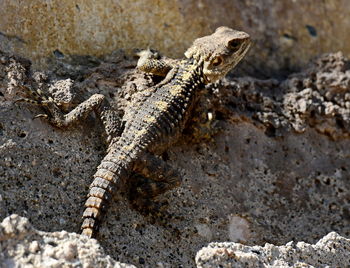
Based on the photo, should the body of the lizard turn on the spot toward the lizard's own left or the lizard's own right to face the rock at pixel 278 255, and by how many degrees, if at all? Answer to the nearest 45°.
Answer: approximately 90° to the lizard's own right

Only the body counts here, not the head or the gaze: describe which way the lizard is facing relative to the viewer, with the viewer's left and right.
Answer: facing away from the viewer and to the right of the viewer
